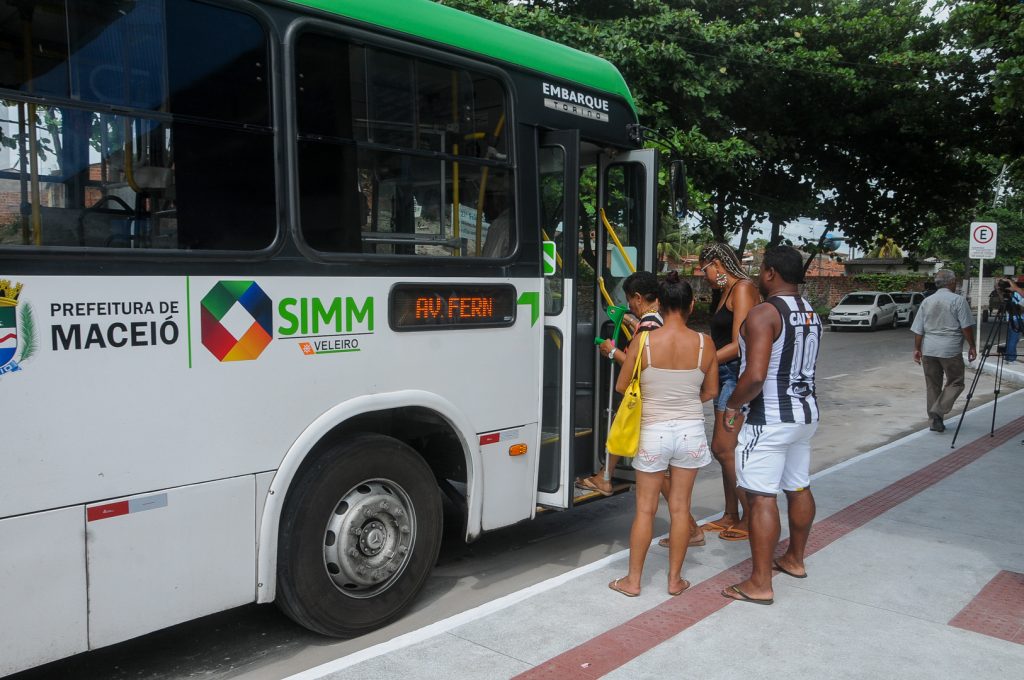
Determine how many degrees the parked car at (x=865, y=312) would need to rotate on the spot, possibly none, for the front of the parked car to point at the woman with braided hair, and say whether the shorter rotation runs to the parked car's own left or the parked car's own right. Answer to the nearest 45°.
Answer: approximately 45° to the parked car's own left

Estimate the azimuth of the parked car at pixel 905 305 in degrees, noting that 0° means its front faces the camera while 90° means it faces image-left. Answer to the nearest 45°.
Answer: approximately 45°

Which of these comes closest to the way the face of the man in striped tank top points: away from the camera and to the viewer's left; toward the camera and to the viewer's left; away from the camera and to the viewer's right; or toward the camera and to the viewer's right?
away from the camera and to the viewer's left

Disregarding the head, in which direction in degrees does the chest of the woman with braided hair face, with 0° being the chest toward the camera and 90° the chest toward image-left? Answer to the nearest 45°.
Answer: approximately 90°

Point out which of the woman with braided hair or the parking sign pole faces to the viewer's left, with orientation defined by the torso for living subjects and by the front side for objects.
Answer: the woman with braided hair

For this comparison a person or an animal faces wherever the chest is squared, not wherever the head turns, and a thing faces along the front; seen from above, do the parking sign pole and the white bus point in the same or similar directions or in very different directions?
very different directions

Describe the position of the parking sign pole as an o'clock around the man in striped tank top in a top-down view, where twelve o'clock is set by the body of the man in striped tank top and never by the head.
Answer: The parking sign pole is roughly at 2 o'clock from the man in striped tank top.

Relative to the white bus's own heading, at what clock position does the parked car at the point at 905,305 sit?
The parked car is roughly at 12 o'clock from the white bus.

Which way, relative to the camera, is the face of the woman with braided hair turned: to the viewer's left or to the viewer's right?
to the viewer's left

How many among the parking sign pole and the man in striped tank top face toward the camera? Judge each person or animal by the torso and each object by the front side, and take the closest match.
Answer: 1

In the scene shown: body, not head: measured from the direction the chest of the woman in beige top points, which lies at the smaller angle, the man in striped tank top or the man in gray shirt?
the man in gray shirt

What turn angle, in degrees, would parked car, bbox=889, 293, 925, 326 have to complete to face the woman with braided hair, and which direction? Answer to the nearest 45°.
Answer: approximately 45° to its left

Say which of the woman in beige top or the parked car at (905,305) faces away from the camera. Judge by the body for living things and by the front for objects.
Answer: the woman in beige top
